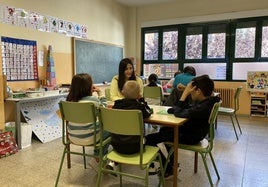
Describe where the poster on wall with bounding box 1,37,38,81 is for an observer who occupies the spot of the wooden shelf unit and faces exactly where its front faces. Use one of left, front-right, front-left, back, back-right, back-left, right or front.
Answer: front-right

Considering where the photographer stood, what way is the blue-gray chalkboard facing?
facing the viewer and to the right of the viewer

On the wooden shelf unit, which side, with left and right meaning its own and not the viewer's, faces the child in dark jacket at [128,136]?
front

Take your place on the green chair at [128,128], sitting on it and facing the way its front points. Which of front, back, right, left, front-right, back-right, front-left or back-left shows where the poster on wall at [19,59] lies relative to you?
left

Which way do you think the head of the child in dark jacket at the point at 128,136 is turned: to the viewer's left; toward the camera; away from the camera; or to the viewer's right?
away from the camera

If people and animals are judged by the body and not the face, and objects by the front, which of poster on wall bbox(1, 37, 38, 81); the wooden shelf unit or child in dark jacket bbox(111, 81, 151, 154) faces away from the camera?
the child in dark jacket

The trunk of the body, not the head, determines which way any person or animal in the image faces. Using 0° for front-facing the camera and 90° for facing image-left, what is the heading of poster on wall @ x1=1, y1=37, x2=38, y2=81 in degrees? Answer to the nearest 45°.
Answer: approximately 315°

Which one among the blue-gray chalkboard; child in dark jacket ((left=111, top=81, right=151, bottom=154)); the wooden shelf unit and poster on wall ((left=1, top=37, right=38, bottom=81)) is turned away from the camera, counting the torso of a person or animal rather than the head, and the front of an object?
the child in dark jacket

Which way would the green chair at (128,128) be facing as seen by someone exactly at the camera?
facing away from the viewer and to the right of the viewer

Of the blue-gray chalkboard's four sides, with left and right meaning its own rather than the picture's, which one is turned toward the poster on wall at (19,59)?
right

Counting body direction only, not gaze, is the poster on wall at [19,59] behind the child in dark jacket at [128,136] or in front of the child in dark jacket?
in front

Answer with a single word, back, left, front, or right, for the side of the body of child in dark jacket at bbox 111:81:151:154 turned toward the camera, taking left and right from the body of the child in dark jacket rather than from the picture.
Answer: back
